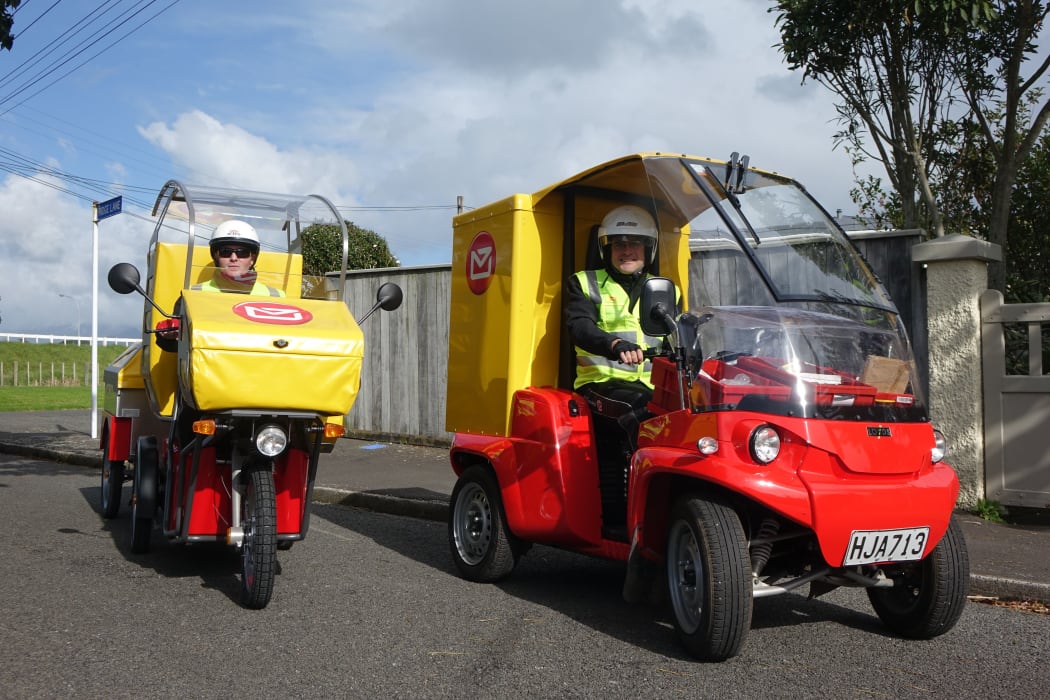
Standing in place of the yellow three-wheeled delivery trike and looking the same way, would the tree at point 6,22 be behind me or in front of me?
behind

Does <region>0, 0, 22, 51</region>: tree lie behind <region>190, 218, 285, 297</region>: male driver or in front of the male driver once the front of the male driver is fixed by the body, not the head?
behind

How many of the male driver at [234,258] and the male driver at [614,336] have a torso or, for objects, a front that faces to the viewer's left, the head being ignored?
0

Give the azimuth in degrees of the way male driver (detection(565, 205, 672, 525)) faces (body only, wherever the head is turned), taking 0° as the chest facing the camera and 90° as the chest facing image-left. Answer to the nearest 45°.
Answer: approximately 315°

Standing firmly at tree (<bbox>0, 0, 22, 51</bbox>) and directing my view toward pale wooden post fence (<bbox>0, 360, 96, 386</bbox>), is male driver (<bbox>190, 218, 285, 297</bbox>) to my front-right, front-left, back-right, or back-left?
back-right

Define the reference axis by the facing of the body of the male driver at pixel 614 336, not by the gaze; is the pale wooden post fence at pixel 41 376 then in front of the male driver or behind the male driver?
behind

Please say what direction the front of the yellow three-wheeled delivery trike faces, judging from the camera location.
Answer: facing the viewer and to the right of the viewer

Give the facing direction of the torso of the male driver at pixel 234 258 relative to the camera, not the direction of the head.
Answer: toward the camera
